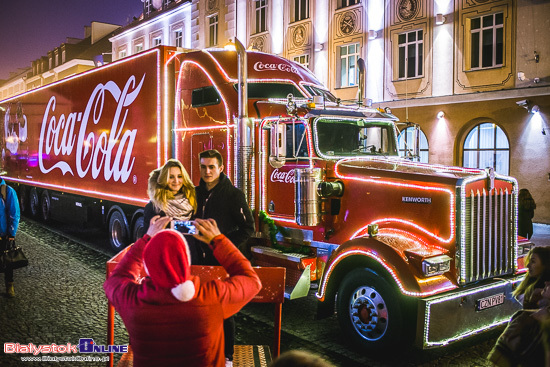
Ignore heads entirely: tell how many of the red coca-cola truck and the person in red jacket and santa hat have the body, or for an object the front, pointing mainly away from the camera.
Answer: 1

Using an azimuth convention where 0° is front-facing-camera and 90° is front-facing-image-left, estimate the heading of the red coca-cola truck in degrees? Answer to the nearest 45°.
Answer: approximately 315°

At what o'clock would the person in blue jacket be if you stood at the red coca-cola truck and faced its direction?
The person in blue jacket is roughly at 5 o'clock from the red coca-cola truck.

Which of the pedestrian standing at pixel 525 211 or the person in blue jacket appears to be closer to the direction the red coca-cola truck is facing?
the pedestrian standing

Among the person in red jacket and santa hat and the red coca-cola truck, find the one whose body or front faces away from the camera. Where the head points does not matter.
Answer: the person in red jacket and santa hat

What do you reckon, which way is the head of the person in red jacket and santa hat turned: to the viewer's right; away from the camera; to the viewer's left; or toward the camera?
away from the camera

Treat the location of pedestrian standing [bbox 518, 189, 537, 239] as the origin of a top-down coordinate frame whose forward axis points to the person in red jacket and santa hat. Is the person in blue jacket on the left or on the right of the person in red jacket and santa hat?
right

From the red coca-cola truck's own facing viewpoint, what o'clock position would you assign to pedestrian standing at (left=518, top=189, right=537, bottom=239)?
The pedestrian standing is roughly at 9 o'clock from the red coca-cola truck.

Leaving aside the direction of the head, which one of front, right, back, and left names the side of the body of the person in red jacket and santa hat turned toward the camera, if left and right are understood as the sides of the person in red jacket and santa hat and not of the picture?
back
